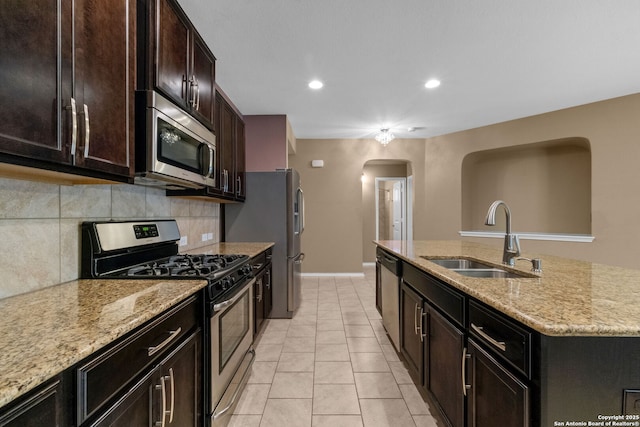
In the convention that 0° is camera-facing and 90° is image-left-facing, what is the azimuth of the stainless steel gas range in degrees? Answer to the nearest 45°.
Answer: approximately 315°

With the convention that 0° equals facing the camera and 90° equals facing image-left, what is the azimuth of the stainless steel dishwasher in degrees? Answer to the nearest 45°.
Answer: approximately 90°

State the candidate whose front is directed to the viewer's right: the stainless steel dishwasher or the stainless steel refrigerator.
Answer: the stainless steel refrigerator

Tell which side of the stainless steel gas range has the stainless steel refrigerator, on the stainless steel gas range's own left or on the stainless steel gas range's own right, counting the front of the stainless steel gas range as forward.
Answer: on the stainless steel gas range's own left

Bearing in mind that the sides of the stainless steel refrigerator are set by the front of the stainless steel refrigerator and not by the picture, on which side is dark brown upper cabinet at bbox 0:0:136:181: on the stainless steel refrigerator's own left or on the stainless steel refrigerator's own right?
on the stainless steel refrigerator's own right

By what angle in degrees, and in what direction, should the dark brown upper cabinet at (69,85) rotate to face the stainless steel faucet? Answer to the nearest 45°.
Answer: approximately 45° to its left

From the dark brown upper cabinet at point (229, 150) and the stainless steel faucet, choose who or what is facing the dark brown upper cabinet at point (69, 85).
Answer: the stainless steel faucet

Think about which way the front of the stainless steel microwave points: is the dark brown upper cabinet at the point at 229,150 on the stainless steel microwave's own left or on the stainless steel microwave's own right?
on the stainless steel microwave's own left

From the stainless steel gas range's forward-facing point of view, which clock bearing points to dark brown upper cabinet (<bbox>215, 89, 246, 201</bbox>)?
The dark brown upper cabinet is roughly at 8 o'clock from the stainless steel gas range.

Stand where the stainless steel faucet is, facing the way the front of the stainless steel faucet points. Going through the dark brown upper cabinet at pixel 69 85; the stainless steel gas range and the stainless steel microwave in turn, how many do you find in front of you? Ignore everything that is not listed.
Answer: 3

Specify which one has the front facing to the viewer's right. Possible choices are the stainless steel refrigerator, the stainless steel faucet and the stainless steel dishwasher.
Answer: the stainless steel refrigerator

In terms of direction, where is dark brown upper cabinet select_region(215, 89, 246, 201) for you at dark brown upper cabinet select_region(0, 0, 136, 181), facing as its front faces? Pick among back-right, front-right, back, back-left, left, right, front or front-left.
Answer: left

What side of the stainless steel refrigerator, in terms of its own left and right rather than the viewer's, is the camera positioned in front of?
right
